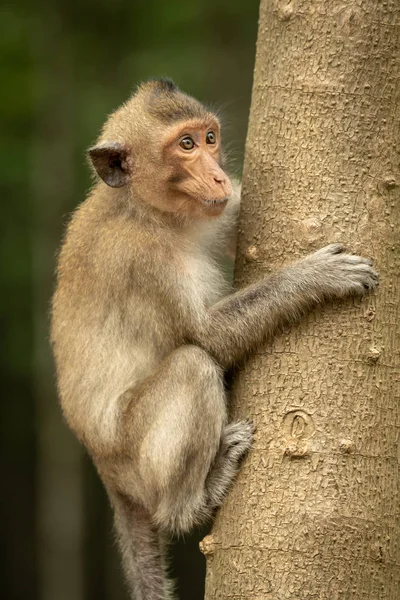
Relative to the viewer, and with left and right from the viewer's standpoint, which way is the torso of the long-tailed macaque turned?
facing to the right of the viewer
